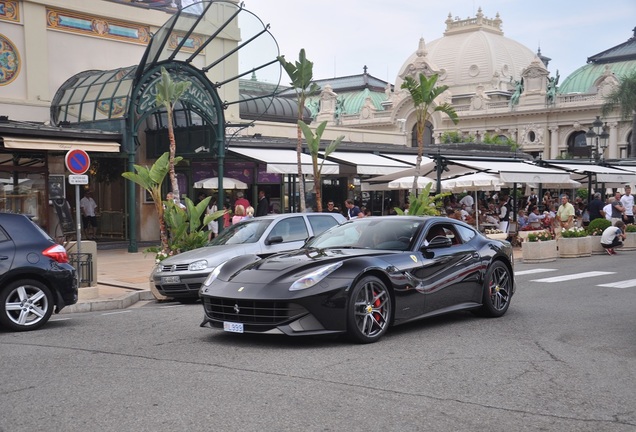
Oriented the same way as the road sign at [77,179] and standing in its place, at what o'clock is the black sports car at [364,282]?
The black sports car is roughly at 11 o'clock from the road sign.

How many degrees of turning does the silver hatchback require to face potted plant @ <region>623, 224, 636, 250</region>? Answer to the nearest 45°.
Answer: approximately 180°

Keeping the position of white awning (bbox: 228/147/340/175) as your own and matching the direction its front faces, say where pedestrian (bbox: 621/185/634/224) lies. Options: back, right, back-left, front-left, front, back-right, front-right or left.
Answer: left

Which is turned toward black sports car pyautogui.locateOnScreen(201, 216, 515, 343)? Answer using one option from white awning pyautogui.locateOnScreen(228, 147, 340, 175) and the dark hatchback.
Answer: the white awning

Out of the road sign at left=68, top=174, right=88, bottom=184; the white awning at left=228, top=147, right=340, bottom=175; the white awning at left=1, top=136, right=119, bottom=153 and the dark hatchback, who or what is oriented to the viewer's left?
the dark hatchback

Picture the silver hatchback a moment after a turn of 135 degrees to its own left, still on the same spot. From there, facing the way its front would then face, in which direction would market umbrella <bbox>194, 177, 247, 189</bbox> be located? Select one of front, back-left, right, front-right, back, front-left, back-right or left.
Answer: left

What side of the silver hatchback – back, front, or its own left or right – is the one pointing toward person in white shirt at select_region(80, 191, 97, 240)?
right

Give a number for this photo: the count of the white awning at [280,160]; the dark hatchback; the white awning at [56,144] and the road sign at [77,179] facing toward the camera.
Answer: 3

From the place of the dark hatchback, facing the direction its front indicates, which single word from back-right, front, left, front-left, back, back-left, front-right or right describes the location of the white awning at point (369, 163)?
back-right

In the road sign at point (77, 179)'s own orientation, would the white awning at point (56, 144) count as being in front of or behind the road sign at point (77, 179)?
behind

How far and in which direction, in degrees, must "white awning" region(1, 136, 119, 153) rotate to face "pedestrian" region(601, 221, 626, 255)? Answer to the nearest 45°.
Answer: approximately 90° to its left

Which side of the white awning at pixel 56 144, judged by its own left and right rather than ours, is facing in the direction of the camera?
front

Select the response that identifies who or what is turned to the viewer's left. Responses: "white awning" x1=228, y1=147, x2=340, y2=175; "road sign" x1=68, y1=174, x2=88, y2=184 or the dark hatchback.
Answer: the dark hatchback

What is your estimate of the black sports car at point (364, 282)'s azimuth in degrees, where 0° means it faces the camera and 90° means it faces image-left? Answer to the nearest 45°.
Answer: approximately 45°

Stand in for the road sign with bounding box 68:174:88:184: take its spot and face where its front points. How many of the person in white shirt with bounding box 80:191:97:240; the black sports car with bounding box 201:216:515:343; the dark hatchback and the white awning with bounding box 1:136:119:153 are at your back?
2

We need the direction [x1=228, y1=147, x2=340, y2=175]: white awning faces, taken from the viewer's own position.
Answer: facing the viewer

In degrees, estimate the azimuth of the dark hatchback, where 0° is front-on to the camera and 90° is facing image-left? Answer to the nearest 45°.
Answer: approximately 90°
